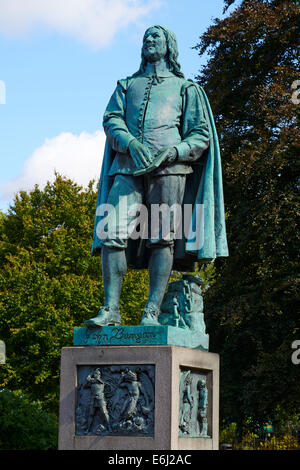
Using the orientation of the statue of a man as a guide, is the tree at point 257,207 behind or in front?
behind

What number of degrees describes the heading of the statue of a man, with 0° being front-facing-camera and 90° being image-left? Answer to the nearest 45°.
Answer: approximately 45°

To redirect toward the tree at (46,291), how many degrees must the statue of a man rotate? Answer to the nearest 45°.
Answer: approximately 135° to its right
